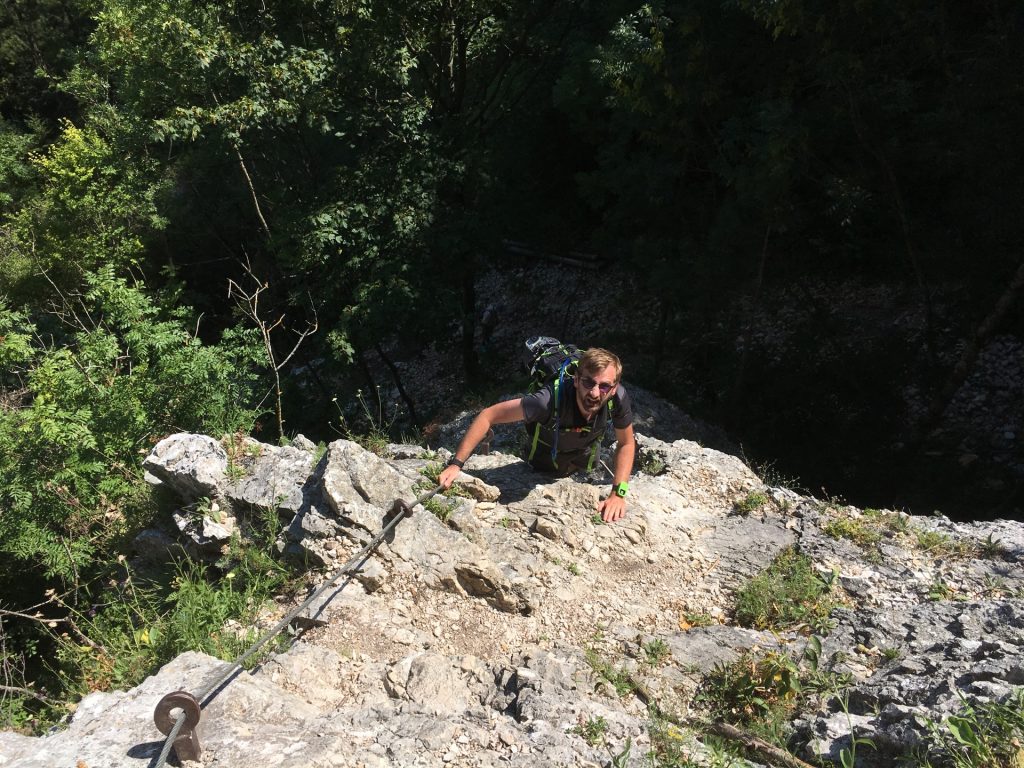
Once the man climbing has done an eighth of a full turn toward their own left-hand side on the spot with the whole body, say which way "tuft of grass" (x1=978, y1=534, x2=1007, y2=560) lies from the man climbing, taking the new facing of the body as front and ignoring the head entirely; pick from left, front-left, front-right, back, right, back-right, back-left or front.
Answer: front-left

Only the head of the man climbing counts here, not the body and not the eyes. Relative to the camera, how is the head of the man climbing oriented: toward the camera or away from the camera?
toward the camera

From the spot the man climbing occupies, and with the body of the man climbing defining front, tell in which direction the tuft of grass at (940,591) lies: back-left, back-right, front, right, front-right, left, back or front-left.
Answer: left

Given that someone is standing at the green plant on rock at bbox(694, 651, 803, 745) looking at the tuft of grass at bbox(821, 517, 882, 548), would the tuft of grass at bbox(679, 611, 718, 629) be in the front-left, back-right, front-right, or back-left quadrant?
front-left

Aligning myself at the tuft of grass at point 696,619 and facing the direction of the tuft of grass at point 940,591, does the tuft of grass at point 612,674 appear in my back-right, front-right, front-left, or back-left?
back-right

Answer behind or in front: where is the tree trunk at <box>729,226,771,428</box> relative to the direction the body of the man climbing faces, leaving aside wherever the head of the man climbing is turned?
behind

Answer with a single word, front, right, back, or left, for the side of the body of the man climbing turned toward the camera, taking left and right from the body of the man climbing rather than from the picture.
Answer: front

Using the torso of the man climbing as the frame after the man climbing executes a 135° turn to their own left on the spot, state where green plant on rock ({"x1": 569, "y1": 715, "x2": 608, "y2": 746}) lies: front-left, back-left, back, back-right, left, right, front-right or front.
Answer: back-right

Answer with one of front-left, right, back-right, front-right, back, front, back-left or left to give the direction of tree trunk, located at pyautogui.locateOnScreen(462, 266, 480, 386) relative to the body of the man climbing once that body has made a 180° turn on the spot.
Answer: front

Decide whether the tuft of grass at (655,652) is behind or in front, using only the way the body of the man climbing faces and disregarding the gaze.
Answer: in front

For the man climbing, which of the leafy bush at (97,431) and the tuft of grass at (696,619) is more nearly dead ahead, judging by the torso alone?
the tuft of grass

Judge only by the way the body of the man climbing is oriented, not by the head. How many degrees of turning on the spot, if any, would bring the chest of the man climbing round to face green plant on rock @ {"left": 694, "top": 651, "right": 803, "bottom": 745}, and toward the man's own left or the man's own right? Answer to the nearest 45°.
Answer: approximately 45° to the man's own left

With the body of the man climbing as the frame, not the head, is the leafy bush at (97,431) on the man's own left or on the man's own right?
on the man's own right
